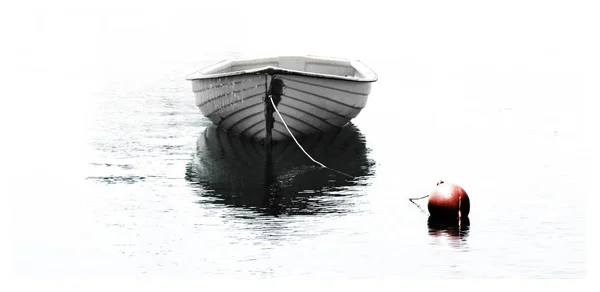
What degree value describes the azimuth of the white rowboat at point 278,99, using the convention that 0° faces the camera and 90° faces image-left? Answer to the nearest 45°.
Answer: approximately 0°

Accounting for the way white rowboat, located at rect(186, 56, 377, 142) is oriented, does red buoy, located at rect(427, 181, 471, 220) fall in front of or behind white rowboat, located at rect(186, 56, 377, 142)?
in front
